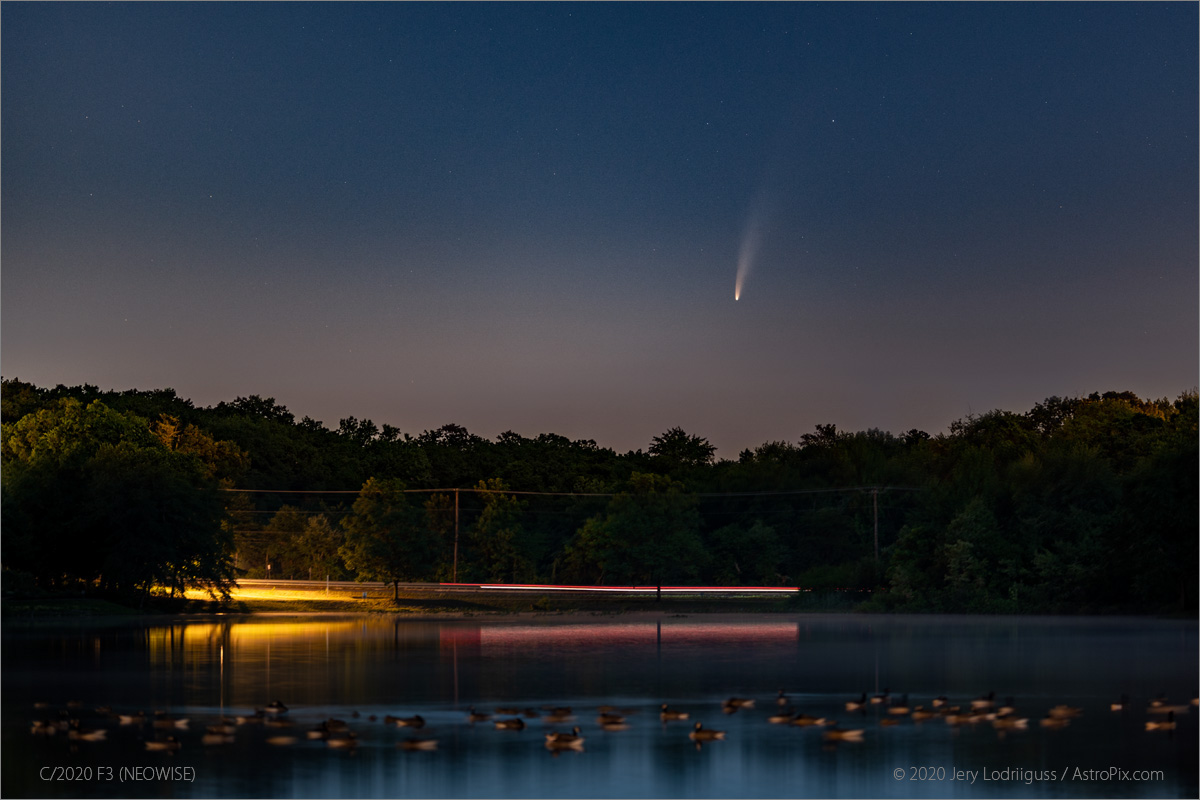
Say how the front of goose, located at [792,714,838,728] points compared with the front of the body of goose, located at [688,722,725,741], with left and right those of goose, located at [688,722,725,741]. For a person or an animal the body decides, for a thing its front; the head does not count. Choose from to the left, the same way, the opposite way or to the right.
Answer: the same way

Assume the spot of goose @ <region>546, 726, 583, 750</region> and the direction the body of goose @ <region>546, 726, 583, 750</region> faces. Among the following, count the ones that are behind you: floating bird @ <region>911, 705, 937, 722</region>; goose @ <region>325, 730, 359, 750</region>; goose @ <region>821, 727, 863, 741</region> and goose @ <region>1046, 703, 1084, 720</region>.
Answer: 1

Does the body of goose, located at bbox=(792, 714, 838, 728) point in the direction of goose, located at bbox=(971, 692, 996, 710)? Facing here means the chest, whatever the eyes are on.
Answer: no

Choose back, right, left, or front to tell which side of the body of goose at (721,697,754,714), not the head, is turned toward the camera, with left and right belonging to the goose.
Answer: left

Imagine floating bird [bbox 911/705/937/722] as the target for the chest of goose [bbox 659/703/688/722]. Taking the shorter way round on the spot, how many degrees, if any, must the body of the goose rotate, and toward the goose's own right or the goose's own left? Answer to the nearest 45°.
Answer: approximately 180°

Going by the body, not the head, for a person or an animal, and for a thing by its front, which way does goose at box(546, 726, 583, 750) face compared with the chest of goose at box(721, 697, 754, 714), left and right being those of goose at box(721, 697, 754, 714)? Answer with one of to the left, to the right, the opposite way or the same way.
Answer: the opposite way

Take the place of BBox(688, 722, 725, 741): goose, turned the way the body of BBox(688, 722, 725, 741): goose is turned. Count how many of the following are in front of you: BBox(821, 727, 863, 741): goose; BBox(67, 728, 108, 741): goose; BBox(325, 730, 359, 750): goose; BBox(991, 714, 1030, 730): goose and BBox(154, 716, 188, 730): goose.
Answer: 3

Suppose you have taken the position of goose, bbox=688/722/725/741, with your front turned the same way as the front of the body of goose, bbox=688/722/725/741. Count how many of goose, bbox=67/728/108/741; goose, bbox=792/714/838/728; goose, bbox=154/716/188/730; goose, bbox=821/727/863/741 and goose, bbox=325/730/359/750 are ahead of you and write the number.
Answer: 3

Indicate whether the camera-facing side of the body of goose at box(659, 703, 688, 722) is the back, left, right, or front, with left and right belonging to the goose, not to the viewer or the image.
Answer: left

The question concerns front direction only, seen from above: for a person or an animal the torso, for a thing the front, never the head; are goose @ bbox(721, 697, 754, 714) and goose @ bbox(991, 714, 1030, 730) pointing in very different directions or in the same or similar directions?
same or similar directions

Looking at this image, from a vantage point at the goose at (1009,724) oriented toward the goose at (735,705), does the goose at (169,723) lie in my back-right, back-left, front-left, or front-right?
front-left

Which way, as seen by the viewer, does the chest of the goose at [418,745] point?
to the viewer's left
